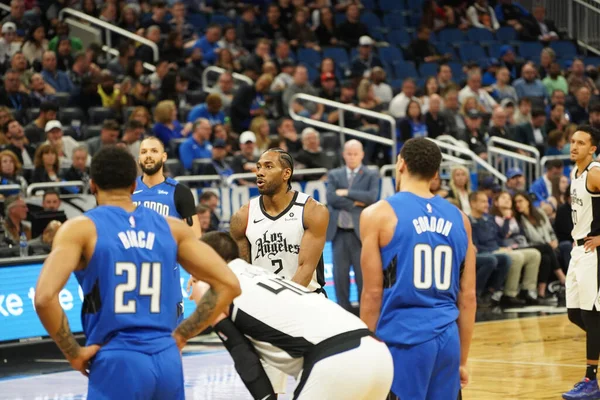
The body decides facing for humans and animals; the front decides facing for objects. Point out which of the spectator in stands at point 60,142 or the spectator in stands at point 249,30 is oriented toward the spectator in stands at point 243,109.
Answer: the spectator in stands at point 249,30

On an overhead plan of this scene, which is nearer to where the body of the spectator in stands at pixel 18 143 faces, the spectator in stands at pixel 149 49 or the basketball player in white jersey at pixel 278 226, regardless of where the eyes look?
the basketball player in white jersey

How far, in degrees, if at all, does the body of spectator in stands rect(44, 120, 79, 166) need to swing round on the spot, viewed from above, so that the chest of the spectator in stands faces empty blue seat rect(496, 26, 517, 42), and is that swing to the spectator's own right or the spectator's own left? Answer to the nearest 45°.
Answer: approximately 135° to the spectator's own left

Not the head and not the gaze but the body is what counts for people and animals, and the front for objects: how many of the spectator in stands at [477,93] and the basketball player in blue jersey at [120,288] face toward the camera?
1

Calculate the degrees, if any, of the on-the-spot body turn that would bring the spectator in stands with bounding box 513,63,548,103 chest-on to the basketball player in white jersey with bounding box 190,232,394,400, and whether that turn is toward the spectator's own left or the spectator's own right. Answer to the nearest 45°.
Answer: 0° — they already face them

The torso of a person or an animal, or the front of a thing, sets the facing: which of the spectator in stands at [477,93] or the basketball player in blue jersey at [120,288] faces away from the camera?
the basketball player in blue jersey

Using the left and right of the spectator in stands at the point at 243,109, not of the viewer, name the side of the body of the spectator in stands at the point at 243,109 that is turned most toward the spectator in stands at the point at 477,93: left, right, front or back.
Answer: left

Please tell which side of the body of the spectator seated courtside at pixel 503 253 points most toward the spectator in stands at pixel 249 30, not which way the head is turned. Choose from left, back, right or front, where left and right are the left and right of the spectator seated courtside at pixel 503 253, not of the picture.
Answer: back

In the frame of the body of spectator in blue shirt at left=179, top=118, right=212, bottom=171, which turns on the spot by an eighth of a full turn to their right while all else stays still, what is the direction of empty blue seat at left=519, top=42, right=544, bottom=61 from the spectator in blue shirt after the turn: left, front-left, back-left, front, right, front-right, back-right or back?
back-left

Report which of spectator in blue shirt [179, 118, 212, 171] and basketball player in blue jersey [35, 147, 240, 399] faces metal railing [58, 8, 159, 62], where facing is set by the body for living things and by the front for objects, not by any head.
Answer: the basketball player in blue jersey

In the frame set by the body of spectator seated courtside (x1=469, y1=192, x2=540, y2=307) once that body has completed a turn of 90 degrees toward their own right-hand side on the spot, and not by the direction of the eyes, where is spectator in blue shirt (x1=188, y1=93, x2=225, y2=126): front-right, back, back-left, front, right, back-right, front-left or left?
front-right

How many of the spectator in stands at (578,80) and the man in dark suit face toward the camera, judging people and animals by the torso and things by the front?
2
